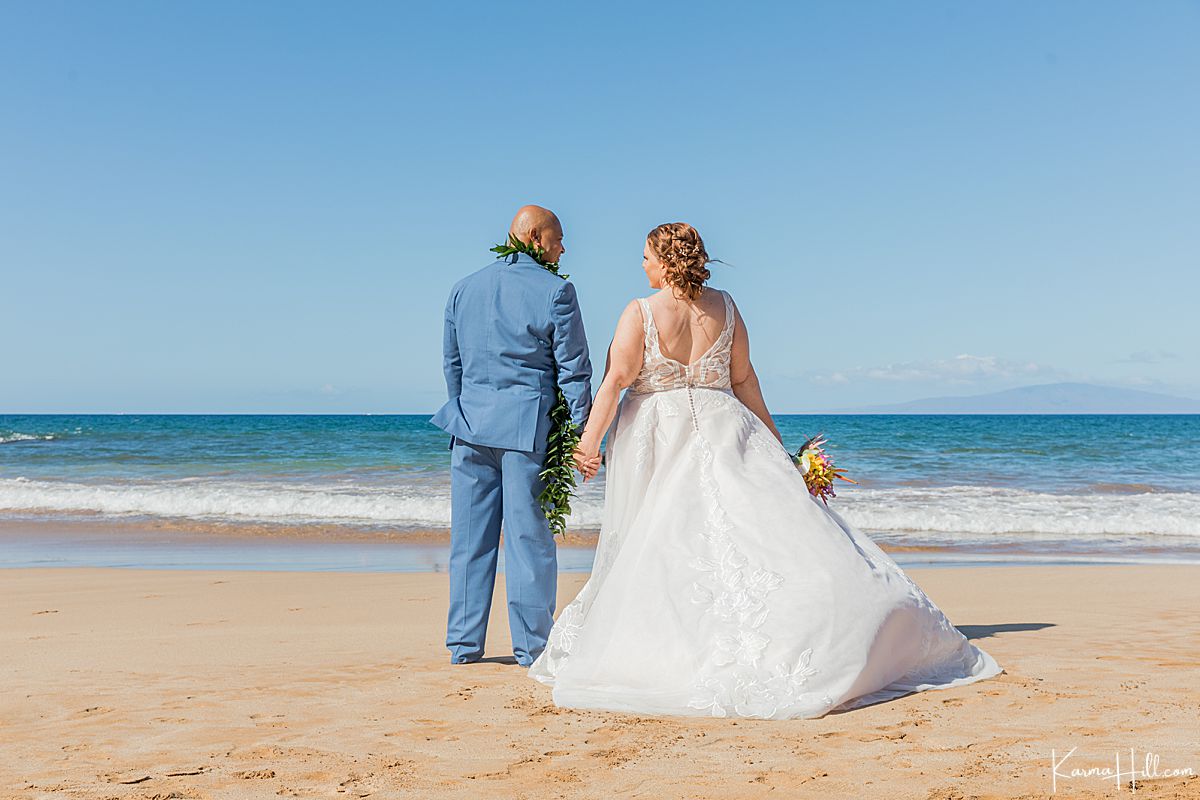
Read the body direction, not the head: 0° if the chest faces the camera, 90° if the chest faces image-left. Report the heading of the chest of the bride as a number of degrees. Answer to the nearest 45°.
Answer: approximately 180°

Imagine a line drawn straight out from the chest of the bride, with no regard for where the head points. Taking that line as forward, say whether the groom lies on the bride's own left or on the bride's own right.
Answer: on the bride's own left

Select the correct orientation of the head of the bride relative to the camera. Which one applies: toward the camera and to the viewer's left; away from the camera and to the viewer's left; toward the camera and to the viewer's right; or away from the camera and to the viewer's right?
away from the camera and to the viewer's left

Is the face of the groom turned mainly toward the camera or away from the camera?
away from the camera
